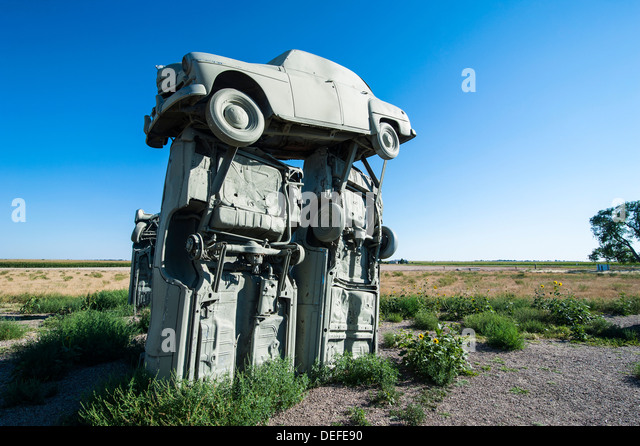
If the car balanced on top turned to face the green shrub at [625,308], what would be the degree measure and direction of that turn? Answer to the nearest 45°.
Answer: approximately 180°

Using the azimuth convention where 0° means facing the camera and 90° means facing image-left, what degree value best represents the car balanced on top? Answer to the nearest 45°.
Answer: approximately 45°

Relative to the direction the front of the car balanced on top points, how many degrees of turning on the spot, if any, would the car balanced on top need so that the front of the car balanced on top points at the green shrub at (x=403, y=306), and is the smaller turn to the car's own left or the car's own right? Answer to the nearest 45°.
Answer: approximately 180°

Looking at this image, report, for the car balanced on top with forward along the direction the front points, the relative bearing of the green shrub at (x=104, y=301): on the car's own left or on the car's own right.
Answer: on the car's own right

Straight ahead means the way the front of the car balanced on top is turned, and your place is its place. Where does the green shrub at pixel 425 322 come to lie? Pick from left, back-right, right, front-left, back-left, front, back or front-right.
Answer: back

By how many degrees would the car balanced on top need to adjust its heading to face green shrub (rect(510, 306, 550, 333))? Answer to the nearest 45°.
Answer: approximately 180°

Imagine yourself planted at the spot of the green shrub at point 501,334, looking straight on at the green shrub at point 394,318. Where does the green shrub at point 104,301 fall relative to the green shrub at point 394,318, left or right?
left

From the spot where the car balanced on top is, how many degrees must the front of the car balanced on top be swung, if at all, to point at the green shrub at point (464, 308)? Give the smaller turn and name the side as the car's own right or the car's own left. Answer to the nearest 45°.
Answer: approximately 180°
